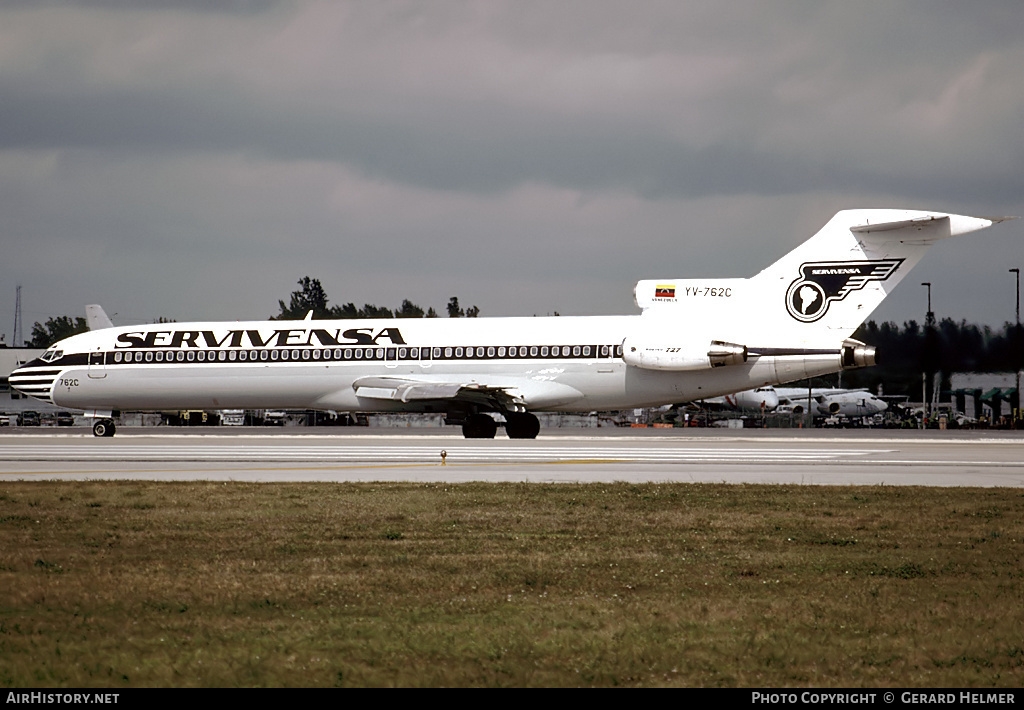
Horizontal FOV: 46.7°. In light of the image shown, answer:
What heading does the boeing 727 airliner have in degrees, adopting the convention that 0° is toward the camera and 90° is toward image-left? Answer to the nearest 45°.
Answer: approximately 90°
